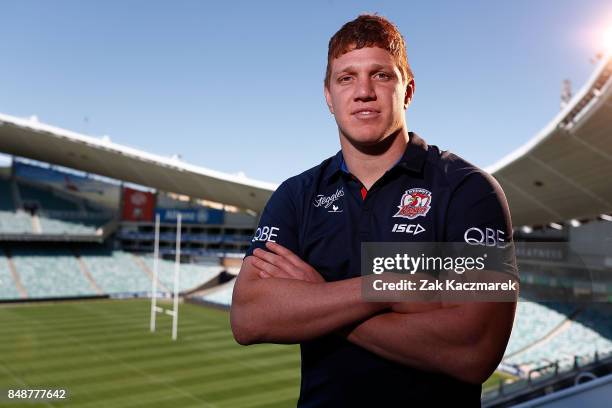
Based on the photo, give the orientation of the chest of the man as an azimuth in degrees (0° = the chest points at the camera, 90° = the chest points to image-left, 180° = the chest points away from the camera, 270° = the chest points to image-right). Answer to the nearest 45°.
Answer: approximately 0°

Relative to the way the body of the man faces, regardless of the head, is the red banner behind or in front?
behind
